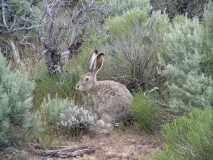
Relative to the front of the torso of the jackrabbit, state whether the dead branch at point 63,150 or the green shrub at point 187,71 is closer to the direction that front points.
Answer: the dead branch

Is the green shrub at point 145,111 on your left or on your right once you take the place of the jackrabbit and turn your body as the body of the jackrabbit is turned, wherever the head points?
on your left

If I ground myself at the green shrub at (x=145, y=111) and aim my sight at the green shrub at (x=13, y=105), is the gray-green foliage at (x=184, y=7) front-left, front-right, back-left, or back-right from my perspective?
back-right

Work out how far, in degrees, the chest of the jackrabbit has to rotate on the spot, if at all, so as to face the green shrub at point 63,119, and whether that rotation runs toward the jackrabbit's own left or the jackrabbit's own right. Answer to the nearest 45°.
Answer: approximately 45° to the jackrabbit's own left

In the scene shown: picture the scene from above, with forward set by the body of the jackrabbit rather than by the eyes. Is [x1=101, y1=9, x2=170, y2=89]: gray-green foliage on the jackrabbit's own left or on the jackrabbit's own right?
on the jackrabbit's own right

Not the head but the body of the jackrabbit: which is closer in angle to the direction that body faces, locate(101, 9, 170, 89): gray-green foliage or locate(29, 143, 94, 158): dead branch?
the dead branch

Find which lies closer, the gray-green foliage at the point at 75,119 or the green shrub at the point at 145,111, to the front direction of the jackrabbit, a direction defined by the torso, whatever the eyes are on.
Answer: the gray-green foliage

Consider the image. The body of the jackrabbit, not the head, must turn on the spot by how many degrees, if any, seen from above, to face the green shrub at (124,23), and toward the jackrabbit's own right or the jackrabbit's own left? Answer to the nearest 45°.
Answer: approximately 90° to the jackrabbit's own right

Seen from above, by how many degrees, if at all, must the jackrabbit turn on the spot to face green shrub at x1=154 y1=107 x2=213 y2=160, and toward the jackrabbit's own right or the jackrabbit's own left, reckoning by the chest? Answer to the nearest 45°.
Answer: approximately 90° to the jackrabbit's own left

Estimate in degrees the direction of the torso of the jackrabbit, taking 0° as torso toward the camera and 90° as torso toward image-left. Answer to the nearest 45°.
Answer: approximately 90°
